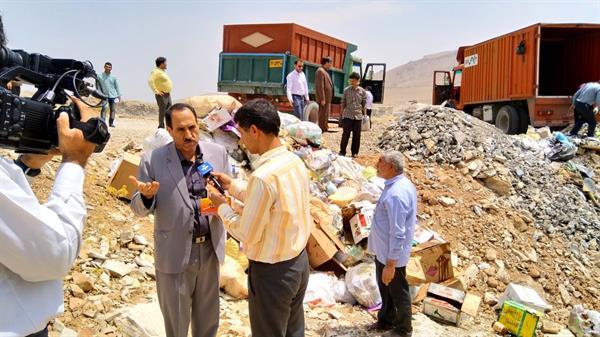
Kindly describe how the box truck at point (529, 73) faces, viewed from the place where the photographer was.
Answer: facing away from the viewer and to the left of the viewer

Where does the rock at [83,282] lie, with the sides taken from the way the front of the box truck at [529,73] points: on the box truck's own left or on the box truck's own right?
on the box truck's own left

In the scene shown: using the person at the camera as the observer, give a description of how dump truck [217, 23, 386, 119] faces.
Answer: facing away from the viewer and to the right of the viewer

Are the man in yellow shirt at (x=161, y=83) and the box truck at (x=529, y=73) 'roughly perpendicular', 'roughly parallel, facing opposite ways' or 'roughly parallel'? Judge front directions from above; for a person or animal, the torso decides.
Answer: roughly perpendicular

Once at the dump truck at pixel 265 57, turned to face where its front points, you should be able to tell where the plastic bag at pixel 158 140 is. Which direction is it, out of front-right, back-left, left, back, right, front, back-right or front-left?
back-right

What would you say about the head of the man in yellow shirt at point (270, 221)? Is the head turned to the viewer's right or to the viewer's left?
to the viewer's left

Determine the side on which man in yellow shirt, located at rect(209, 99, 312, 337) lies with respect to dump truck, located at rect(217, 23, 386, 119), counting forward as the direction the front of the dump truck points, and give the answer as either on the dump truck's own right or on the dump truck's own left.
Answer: on the dump truck's own right

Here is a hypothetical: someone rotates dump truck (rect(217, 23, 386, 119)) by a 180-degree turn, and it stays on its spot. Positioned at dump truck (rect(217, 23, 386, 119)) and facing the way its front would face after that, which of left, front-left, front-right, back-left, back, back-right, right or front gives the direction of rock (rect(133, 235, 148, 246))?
front-left
